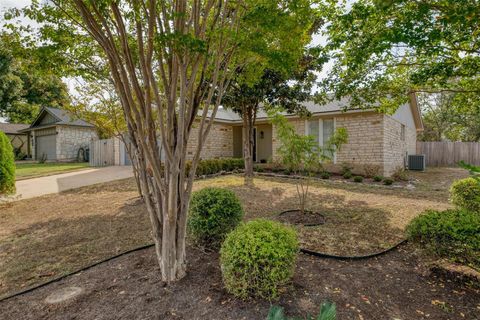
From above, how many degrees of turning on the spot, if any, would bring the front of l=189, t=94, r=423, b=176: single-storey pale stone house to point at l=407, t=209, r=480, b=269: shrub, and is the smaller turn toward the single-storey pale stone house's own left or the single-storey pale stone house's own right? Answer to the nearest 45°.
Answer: approximately 45° to the single-storey pale stone house's own left

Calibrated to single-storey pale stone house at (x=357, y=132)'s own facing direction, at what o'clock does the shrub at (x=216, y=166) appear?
The shrub is roughly at 1 o'clock from the single-storey pale stone house.

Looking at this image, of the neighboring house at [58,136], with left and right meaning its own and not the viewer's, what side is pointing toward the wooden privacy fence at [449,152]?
left

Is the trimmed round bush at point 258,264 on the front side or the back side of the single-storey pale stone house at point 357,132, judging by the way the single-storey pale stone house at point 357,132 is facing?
on the front side

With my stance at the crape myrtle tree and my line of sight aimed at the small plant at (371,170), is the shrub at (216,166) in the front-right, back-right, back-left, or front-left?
front-left

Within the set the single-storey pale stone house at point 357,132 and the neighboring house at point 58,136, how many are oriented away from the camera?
0

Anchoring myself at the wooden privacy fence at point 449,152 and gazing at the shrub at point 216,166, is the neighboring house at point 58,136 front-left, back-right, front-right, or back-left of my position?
front-right

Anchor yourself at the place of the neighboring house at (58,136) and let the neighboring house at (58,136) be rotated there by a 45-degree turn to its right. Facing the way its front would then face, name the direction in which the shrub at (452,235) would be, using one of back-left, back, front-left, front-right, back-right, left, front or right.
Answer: left

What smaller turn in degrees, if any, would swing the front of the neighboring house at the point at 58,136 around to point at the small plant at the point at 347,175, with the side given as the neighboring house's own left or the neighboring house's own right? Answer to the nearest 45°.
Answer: approximately 90° to the neighboring house's own left

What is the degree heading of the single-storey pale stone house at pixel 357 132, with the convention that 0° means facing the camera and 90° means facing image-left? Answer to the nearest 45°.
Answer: approximately 45°

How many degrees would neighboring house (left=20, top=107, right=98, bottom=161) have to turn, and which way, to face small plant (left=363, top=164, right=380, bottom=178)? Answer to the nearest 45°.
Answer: approximately 90° to its left

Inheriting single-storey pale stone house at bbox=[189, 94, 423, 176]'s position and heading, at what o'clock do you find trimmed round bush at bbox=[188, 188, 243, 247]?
The trimmed round bush is roughly at 11 o'clock from the single-storey pale stone house.

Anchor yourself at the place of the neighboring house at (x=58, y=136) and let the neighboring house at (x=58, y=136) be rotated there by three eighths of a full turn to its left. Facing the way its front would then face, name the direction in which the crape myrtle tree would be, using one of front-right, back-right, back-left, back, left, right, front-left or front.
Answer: right

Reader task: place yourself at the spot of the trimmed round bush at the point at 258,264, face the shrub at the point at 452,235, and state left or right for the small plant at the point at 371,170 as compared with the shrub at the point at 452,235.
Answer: left

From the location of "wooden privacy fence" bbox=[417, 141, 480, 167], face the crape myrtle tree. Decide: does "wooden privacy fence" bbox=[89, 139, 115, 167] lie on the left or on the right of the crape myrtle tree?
right
